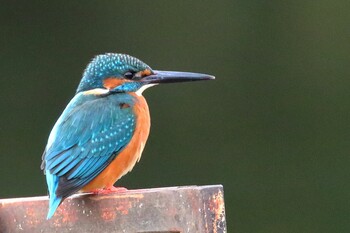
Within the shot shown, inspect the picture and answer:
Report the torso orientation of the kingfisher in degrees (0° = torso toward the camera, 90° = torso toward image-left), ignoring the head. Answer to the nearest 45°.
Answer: approximately 270°
